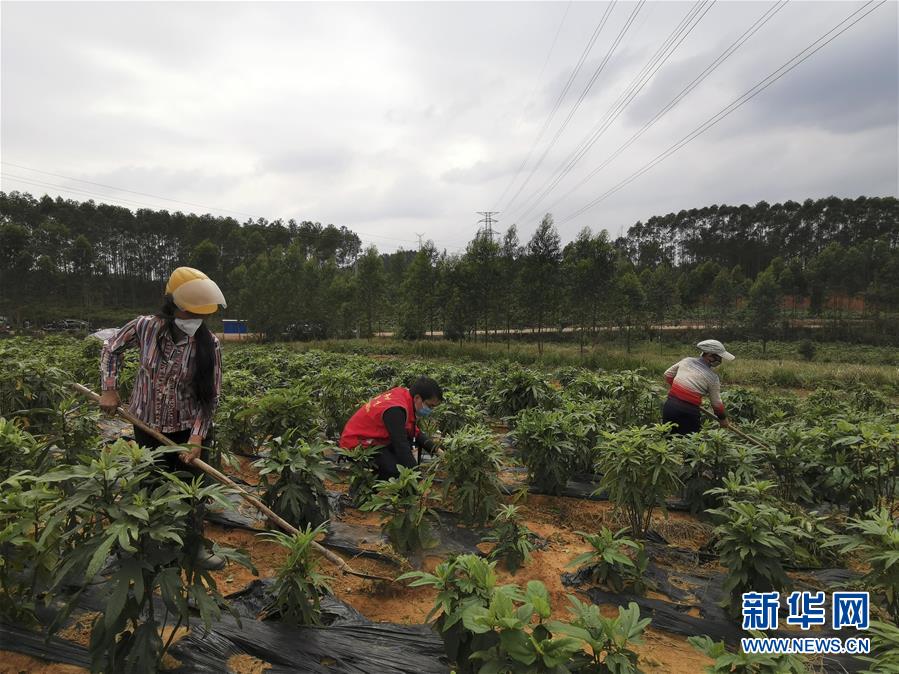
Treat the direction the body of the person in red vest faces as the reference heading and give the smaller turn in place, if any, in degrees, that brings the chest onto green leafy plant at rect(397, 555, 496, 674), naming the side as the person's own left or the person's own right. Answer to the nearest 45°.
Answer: approximately 90° to the person's own right

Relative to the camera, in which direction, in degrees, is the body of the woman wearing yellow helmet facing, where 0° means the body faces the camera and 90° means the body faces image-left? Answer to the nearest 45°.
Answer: approximately 315°

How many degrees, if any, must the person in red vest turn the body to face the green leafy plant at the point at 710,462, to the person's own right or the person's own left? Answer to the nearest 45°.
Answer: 0° — they already face it

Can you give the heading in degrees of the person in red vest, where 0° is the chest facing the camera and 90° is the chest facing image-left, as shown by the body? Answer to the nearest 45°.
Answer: approximately 270°

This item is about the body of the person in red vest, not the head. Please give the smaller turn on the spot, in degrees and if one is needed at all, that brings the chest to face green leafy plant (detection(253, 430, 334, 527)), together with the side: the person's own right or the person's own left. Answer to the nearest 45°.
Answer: approximately 135° to the person's own right

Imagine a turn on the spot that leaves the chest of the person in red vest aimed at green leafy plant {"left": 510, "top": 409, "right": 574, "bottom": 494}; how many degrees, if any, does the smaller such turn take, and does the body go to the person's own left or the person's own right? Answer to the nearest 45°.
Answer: approximately 45° to the person's own left

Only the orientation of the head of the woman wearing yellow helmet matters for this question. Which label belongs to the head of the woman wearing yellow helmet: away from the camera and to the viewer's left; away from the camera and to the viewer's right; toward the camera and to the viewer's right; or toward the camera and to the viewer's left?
toward the camera and to the viewer's right

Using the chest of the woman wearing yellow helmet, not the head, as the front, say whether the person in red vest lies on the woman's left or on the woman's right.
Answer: on the woman's left

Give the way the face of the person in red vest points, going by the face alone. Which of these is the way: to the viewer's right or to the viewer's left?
to the viewer's right

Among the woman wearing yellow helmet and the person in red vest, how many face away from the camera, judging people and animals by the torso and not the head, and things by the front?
0

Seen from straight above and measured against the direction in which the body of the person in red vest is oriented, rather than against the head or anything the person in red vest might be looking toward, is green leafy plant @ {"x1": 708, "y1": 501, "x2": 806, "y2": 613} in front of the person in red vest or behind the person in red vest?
in front

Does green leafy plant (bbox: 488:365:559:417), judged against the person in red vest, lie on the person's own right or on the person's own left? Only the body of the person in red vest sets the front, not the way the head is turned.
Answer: on the person's own left
